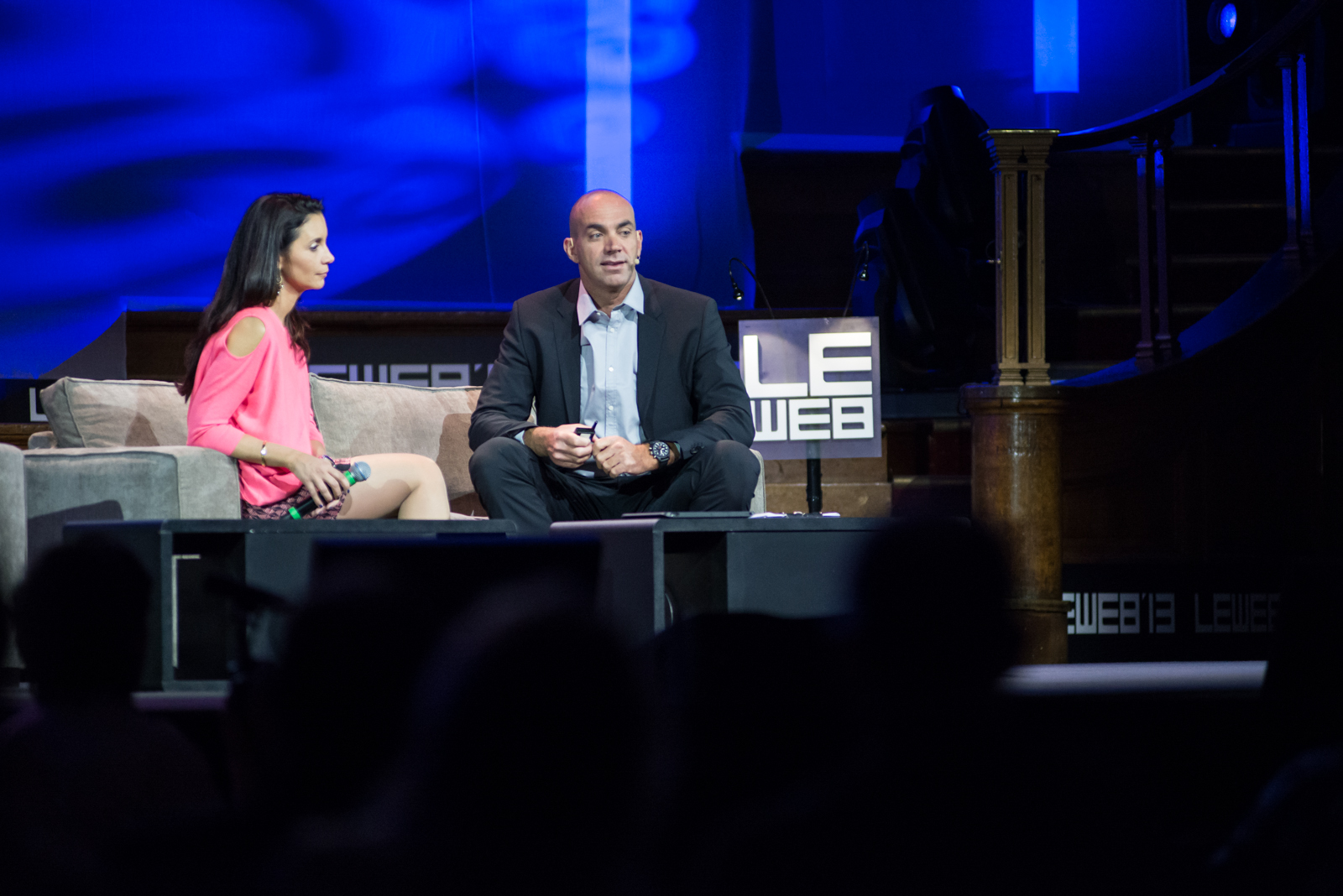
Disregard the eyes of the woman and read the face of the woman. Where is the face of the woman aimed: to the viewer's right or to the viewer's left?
to the viewer's right

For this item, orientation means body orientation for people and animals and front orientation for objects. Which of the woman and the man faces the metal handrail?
the woman

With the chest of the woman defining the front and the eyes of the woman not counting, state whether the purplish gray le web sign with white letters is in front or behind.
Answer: in front

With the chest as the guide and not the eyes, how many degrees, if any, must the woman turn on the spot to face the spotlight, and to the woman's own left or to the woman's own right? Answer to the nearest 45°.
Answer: approximately 45° to the woman's own left

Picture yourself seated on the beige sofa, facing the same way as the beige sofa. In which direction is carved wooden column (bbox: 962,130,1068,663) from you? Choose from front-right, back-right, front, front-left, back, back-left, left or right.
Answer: left

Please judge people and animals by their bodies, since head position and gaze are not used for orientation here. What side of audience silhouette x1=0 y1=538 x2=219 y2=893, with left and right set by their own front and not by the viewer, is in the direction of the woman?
front

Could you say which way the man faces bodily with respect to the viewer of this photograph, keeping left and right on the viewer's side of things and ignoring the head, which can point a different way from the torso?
facing the viewer

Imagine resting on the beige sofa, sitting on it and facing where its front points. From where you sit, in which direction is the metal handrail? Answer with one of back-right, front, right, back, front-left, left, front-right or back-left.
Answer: left

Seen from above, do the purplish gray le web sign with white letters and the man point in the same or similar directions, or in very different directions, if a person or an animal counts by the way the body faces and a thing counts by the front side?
same or similar directions

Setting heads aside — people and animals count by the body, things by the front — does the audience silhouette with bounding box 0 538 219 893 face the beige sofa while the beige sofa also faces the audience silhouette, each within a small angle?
yes

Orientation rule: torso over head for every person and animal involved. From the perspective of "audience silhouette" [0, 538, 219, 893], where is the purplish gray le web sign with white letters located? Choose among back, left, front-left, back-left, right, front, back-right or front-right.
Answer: front-right

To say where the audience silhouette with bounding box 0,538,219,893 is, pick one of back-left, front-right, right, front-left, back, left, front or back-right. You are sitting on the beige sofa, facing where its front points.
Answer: front

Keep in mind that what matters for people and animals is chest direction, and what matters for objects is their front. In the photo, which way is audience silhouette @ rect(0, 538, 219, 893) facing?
away from the camera

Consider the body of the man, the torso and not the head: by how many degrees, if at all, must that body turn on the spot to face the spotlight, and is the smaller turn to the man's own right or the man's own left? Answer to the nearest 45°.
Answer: approximately 135° to the man's own left

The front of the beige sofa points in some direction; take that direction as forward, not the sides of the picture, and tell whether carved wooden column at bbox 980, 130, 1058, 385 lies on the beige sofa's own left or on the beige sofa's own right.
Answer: on the beige sofa's own left

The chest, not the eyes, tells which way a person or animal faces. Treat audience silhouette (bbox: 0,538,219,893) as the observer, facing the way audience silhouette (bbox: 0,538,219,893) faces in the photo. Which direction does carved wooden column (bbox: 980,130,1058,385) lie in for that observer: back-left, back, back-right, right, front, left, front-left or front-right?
front-right

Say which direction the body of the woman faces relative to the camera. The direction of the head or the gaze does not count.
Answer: to the viewer's right

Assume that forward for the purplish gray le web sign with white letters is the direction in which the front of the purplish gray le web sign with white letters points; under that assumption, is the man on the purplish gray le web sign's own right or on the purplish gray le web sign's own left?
on the purplish gray le web sign's own right

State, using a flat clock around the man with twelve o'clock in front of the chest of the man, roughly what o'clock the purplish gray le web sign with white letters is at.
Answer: The purplish gray le web sign with white letters is roughly at 8 o'clock from the man.
